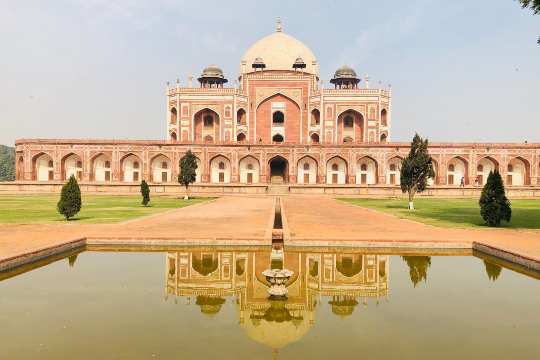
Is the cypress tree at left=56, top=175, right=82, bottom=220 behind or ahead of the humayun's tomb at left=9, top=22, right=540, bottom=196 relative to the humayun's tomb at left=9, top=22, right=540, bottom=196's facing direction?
ahead

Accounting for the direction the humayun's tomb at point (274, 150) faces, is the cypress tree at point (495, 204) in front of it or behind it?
in front

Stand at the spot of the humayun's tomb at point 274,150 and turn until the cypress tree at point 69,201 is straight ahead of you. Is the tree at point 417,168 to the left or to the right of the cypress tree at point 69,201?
left

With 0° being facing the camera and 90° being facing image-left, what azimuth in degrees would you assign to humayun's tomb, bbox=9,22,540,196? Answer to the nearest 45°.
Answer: approximately 0°

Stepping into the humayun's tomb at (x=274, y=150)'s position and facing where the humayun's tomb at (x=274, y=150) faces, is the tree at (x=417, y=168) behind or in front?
in front
